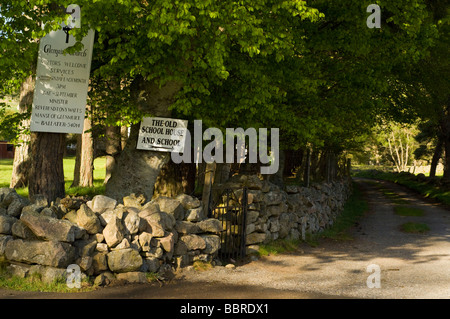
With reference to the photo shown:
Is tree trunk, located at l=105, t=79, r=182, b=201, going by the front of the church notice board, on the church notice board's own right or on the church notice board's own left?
on the church notice board's own left

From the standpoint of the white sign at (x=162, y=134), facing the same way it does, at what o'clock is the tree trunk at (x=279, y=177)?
The tree trunk is roughly at 7 o'clock from the white sign.

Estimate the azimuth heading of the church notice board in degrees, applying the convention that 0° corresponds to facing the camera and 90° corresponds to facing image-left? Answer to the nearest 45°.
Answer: approximately 0°

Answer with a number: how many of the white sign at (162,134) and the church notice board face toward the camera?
2

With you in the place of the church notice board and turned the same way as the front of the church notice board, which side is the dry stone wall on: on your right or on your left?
on your left

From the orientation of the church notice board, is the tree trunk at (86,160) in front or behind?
behind

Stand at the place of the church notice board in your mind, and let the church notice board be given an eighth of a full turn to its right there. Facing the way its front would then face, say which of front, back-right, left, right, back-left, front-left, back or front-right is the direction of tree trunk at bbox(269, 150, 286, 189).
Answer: back

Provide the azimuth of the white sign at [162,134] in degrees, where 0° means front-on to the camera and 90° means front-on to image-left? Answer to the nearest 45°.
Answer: approximately 0°

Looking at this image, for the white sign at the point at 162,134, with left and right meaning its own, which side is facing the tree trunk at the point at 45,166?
right

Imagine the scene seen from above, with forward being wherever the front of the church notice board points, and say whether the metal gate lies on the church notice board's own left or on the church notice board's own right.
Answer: on the church notice board's own left

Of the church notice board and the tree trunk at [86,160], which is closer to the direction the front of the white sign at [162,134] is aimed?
the church notice board
